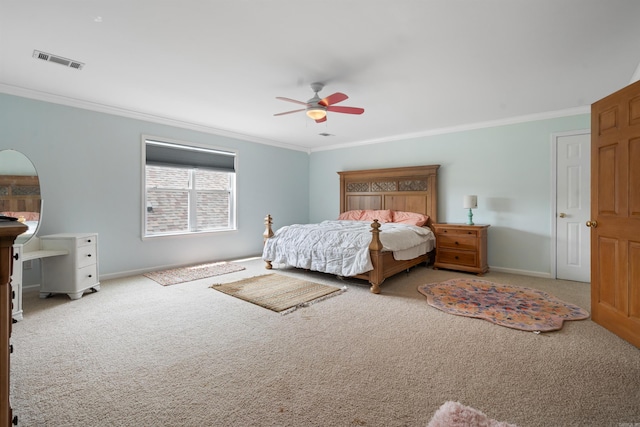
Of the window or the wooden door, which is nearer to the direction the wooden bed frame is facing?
the window

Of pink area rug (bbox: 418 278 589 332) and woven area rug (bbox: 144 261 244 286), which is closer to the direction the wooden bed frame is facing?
the woven area rug

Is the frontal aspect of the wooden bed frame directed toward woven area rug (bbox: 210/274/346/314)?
yes

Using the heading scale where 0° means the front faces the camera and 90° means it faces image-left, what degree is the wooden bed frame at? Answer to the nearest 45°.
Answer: approximately 45°

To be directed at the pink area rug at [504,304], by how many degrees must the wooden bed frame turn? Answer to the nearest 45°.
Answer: approximately 45° to its left

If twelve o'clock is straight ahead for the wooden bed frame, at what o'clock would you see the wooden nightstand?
The wooden nightstand is roughly at 9 o'clock from the wooden bed frame.

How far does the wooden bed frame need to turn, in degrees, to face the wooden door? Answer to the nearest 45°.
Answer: approximately 90° to its left

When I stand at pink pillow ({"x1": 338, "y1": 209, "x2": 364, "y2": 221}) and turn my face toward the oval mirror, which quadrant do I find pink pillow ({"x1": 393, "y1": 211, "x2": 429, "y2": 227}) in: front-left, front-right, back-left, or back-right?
back-left

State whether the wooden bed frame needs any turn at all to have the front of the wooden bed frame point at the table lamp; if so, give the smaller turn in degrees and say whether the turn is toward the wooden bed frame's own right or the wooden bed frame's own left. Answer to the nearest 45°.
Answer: approximately 90° to the wooden bed frame's own left
